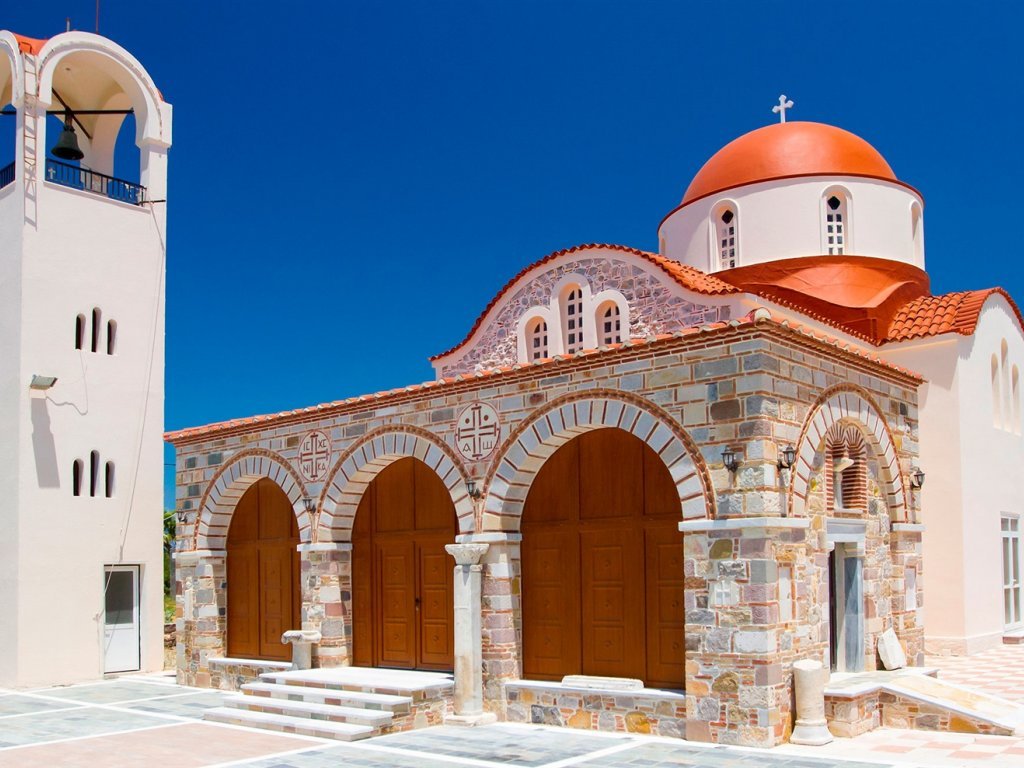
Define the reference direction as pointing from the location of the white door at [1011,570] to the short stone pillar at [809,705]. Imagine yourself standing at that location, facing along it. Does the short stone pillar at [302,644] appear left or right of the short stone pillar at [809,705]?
right

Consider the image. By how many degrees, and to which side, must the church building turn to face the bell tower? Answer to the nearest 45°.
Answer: approximately 90° to its right

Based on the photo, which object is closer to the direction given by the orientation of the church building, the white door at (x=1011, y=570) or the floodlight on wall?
the floodlight on wall

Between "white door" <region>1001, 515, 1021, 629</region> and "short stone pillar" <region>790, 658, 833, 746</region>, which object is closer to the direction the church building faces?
the short stone pillar

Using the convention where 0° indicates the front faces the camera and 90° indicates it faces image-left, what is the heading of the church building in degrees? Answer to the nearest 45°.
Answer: approximately 45°
